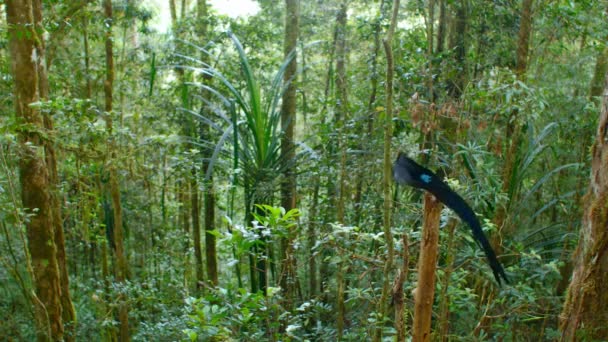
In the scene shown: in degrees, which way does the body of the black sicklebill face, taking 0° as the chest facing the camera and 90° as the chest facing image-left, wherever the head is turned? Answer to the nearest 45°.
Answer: approximately 90°

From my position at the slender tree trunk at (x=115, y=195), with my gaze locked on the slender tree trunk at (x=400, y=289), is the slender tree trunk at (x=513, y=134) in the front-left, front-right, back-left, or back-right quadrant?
front-left

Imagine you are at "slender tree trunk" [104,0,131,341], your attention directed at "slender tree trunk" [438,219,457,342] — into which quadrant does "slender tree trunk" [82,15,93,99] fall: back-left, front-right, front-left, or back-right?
back-left

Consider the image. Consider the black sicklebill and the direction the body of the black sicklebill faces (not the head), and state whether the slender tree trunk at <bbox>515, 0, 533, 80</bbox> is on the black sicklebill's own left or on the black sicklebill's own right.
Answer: on the black sicklebill's own right

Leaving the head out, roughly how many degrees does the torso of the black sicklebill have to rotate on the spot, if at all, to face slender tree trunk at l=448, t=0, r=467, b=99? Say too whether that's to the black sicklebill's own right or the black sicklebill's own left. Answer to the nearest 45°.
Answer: approximately 90° to the black sicklebill's own right

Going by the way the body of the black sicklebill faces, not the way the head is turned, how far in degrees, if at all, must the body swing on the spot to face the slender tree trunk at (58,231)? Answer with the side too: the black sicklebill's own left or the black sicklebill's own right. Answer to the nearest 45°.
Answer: approximately 45° to the black sicklebill's own right

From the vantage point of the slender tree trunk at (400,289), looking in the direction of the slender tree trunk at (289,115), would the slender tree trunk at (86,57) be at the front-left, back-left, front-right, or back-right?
front-left
